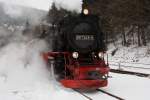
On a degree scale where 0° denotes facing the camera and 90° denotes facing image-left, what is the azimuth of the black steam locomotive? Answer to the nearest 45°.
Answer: approximately 315°
